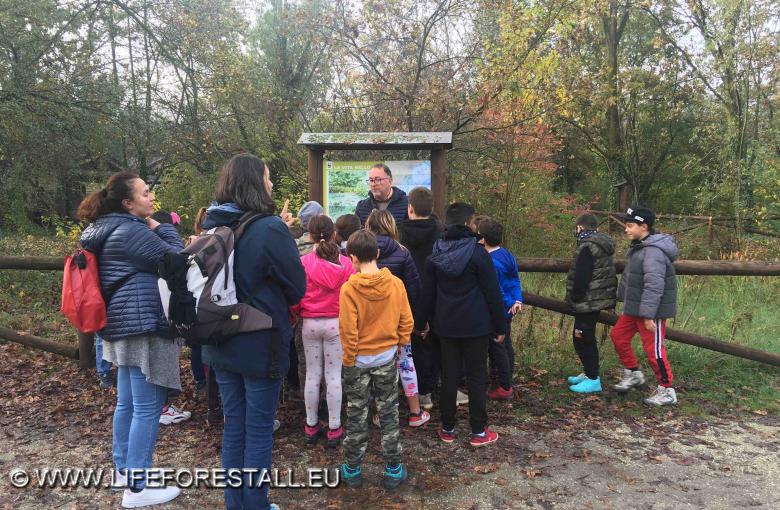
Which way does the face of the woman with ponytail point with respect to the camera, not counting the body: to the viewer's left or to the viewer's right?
to the viewer's right

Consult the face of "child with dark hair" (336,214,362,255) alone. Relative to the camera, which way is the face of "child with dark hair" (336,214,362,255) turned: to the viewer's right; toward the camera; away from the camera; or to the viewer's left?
away from the camera

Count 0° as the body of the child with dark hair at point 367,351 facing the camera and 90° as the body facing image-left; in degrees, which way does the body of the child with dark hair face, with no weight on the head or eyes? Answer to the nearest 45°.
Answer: approximately 180°

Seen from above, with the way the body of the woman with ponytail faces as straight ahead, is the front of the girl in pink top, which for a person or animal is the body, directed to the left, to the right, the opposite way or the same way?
to the left

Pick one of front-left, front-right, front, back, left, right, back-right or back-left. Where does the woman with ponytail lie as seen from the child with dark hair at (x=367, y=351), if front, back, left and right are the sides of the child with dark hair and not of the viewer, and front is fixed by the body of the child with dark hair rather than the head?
left

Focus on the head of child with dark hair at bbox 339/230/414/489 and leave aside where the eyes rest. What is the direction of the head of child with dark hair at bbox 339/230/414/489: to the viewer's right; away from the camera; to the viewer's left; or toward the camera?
away from the camera

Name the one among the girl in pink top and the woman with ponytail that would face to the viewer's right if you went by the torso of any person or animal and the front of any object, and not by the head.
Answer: the woman with ponytail

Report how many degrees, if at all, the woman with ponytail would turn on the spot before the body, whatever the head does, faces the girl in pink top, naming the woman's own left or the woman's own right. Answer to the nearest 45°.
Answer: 0° — they already face them

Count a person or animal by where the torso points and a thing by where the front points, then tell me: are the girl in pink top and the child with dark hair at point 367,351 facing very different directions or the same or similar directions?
same or similar directions

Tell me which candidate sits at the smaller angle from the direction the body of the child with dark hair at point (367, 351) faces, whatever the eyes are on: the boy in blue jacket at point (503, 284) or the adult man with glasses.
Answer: the adult man with glasses

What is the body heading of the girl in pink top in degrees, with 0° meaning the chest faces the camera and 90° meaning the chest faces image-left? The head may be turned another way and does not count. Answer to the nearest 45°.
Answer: approximately 180°

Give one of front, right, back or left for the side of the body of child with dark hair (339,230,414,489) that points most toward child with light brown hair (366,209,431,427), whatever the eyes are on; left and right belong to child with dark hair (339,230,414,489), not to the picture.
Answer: front

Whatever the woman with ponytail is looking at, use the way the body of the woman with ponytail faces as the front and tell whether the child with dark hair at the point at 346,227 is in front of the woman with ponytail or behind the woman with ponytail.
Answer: in front

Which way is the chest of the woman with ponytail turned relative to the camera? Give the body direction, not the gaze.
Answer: to the viewer's right

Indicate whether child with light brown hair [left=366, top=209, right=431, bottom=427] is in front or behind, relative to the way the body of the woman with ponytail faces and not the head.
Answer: in front
